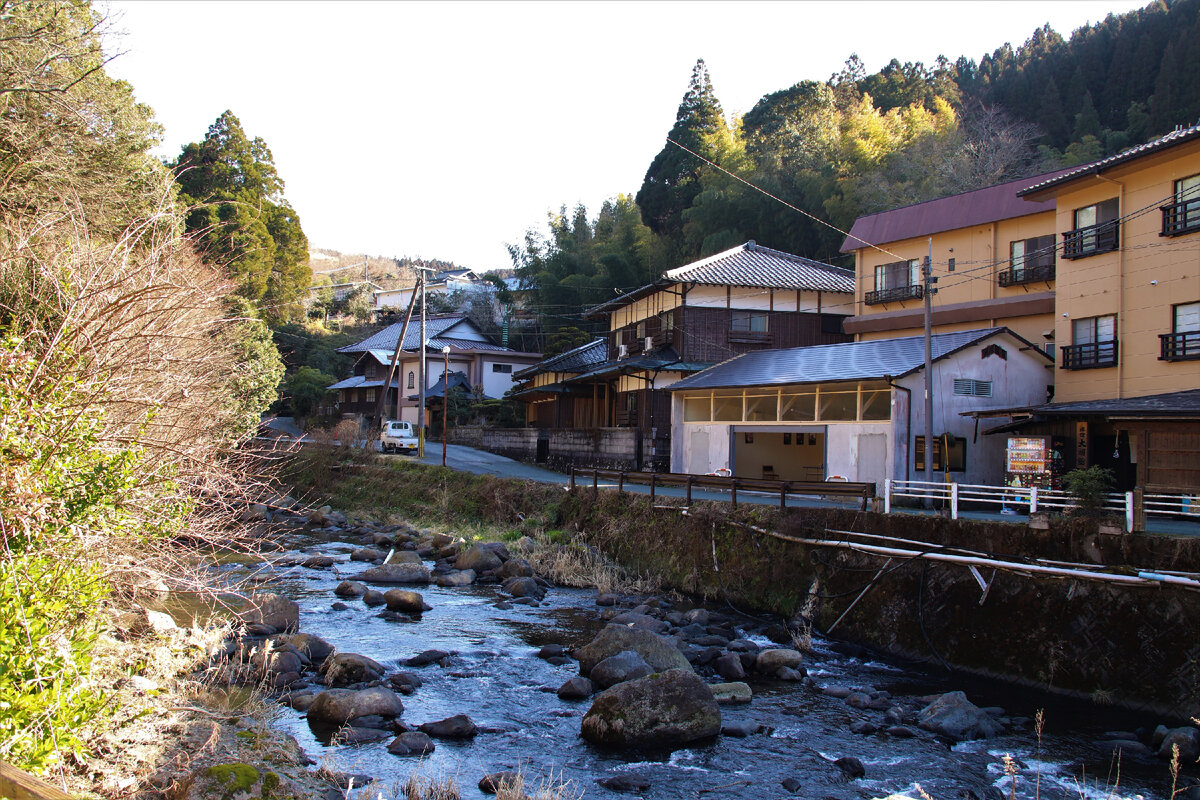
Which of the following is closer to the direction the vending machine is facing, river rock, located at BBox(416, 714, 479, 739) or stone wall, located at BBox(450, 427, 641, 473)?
the river rock

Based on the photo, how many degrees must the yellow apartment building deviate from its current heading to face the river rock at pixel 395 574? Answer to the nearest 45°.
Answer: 0° — it already faces it

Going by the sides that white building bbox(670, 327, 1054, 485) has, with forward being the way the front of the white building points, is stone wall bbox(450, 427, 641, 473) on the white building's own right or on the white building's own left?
on the white building's own right

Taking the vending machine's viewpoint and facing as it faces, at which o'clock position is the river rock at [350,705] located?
The river rock is roughly at 1 o'clock from the vending machine.

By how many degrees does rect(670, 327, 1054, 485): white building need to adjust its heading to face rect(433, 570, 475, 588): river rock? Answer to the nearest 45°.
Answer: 0° — it already faces it

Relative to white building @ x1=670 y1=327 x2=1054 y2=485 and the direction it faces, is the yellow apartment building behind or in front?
behind

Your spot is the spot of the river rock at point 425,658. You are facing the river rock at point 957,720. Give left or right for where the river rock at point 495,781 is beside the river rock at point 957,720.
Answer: right
